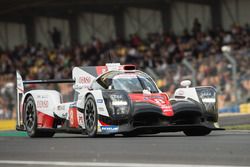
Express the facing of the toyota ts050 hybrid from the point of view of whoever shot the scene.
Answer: facing the viewer and to the right of the viewer

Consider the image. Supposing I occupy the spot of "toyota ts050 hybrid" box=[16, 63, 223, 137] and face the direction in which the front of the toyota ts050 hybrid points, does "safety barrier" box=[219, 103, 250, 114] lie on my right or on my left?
on my left
